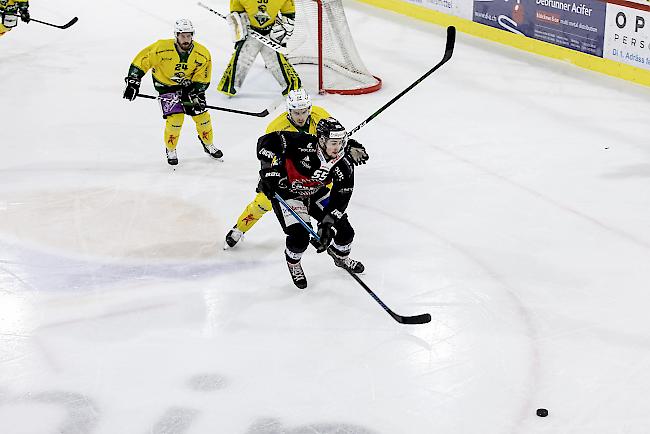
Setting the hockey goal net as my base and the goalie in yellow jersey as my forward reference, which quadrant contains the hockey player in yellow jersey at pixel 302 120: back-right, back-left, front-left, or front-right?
front-left

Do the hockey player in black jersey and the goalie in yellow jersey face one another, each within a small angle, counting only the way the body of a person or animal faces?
no

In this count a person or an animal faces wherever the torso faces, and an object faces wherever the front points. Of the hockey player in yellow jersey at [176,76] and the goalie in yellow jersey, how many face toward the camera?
2

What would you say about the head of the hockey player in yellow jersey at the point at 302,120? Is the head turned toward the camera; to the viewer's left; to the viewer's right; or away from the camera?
toward the camera

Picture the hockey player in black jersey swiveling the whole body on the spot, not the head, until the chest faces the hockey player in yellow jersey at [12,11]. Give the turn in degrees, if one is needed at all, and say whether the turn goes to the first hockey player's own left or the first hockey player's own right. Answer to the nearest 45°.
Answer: approximately 180°

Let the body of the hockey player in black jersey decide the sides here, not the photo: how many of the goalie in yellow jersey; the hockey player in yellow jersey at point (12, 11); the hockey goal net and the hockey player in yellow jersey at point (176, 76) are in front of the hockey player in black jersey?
0

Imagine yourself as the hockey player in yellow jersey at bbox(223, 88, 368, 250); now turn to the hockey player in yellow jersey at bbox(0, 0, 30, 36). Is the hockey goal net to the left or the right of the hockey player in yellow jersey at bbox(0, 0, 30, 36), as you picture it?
right

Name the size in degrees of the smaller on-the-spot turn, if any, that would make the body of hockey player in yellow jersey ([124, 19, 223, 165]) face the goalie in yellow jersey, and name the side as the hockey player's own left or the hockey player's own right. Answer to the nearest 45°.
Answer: approximately 135° to the hockey player's own left

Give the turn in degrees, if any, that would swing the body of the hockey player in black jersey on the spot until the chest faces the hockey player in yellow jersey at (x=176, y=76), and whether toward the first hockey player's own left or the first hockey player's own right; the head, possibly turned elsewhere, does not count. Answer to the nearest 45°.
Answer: approximately 180°

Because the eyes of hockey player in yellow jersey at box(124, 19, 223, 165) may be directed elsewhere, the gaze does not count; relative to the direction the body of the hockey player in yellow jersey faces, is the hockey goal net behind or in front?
behind

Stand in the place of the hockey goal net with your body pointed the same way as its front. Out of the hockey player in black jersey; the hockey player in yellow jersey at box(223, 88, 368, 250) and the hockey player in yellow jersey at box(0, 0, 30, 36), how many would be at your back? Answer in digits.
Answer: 0

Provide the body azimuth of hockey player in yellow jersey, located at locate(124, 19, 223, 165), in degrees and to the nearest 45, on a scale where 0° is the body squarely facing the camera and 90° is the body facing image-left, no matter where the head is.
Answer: approximately 0°

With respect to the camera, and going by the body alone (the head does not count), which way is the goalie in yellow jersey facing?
toward the camera

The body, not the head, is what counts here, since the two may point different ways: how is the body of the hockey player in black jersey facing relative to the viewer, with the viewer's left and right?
facing the viewer and to the right of the viewer

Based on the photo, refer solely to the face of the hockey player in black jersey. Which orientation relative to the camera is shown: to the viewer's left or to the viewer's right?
to the viewer's right

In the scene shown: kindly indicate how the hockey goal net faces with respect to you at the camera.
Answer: facing the viewer and to the left of the viewer

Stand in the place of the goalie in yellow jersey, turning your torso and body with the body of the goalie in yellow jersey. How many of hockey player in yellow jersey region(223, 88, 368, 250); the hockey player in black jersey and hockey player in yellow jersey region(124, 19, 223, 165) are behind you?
0

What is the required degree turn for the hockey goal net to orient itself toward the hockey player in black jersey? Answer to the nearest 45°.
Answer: approximately 45° to its left

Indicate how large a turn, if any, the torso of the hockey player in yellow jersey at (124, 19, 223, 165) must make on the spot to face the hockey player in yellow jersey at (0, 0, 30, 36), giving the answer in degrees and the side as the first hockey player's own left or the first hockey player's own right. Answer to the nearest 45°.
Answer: approximately 135° to the first hockey player's own right
